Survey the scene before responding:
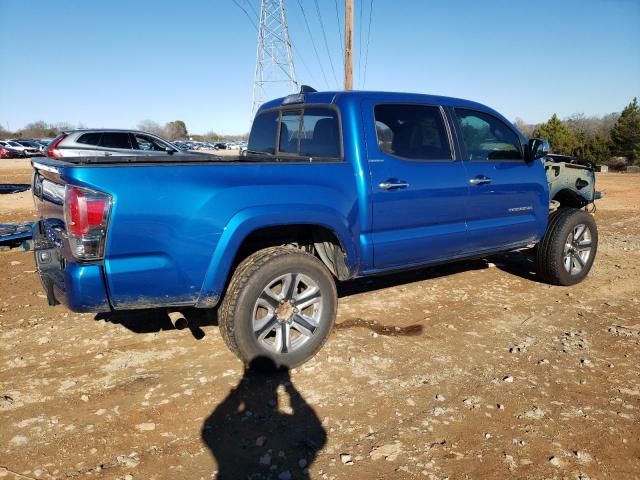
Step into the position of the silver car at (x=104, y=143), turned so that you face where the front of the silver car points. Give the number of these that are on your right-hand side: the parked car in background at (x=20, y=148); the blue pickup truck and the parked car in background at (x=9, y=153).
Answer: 1

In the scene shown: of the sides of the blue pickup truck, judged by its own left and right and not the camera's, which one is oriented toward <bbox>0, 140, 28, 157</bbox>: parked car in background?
left

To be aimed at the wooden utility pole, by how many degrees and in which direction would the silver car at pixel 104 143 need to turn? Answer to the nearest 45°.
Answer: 0° — it already faces it

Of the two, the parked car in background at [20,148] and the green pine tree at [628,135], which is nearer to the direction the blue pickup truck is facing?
the green pine tree

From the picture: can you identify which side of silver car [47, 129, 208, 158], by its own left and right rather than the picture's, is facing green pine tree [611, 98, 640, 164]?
front

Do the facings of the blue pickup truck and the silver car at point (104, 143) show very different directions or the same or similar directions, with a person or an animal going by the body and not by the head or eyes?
same or similar directions

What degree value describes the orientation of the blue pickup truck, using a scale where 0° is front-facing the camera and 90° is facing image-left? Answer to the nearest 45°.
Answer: approximately 225°

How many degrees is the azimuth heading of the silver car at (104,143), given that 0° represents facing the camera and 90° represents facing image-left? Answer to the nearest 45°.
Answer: approximately 270°

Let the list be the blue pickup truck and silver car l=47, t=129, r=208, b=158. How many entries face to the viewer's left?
0

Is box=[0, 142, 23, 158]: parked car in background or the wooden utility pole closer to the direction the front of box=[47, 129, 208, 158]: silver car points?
the wooden utility pole

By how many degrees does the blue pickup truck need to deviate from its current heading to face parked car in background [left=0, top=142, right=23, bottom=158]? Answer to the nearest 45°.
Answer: approximately 90° to its left
